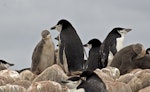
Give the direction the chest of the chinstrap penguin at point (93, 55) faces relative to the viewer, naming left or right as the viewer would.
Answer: facing away from the viewer and to the left of the viewer

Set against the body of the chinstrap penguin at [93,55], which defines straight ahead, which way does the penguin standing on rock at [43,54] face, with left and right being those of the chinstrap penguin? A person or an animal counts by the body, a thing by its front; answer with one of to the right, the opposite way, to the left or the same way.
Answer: the opposite way

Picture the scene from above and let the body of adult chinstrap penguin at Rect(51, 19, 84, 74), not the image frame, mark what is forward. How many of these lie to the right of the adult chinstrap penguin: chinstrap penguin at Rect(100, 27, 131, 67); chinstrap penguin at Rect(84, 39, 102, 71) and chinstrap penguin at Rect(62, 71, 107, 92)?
2

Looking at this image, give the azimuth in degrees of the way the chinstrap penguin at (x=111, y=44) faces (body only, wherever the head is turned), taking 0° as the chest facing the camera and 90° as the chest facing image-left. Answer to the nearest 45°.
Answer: approximately 270°

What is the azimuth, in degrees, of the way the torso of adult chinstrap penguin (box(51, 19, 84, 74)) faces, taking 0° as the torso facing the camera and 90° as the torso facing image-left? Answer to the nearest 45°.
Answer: approximately 135°
